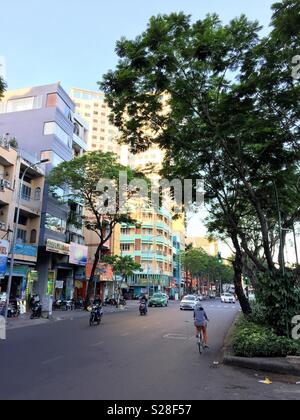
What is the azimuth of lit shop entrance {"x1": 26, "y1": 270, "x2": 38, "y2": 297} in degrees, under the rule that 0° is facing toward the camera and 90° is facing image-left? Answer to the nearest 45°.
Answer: approximately 315°

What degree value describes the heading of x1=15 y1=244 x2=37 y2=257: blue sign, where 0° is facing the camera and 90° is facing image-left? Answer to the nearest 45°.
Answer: approximately 315°

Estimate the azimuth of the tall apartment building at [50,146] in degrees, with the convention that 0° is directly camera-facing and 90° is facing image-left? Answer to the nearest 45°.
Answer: approximately 315°

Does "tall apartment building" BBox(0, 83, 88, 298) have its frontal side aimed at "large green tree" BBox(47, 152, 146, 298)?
yes

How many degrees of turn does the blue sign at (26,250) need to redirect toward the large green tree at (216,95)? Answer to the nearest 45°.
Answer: approximately 45° to its right

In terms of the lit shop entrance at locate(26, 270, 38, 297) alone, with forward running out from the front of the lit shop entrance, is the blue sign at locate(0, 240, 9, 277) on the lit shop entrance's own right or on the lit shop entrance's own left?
on the lit shop entrance's own right
